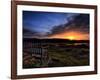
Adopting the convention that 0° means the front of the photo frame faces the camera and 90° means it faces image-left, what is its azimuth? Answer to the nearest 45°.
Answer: approximately 315°
